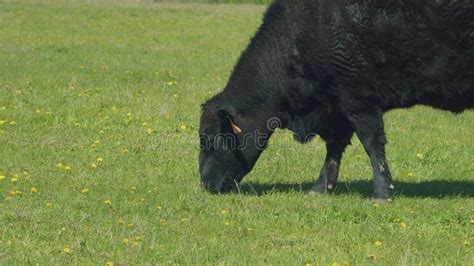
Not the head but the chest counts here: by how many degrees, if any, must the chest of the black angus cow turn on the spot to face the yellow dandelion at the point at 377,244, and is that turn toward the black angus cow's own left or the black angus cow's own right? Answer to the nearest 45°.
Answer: approximately 90° to the black angus cow's own left

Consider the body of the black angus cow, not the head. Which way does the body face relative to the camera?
to the viewer's left
